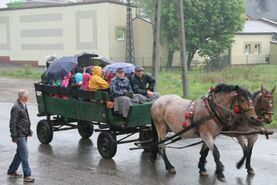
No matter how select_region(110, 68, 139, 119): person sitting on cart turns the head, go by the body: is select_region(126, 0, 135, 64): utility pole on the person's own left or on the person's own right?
on the person's own left

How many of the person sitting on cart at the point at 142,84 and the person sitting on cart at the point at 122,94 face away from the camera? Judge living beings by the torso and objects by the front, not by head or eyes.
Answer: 0

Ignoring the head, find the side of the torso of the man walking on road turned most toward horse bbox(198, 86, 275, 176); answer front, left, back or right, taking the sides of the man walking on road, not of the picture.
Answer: front

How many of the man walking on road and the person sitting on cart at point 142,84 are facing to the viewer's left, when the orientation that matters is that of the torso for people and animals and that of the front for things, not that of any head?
0

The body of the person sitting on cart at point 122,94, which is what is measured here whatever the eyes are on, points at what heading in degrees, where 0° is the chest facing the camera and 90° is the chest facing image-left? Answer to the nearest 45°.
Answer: approximately 315°

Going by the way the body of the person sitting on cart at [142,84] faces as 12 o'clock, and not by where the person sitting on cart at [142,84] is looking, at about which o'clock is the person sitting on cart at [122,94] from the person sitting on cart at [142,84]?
the person sitting on cart at [122,94] is roughly at 3 o'clock from the person sitting on cart at [142,84].

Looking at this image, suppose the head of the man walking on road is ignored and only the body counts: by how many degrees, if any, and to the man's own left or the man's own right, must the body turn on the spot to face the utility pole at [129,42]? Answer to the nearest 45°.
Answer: approximately 90° to the man's own left

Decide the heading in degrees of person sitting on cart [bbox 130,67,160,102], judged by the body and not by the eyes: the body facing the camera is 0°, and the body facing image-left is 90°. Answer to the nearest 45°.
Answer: approximately 315°

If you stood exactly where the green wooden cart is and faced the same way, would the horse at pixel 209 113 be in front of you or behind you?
in front
